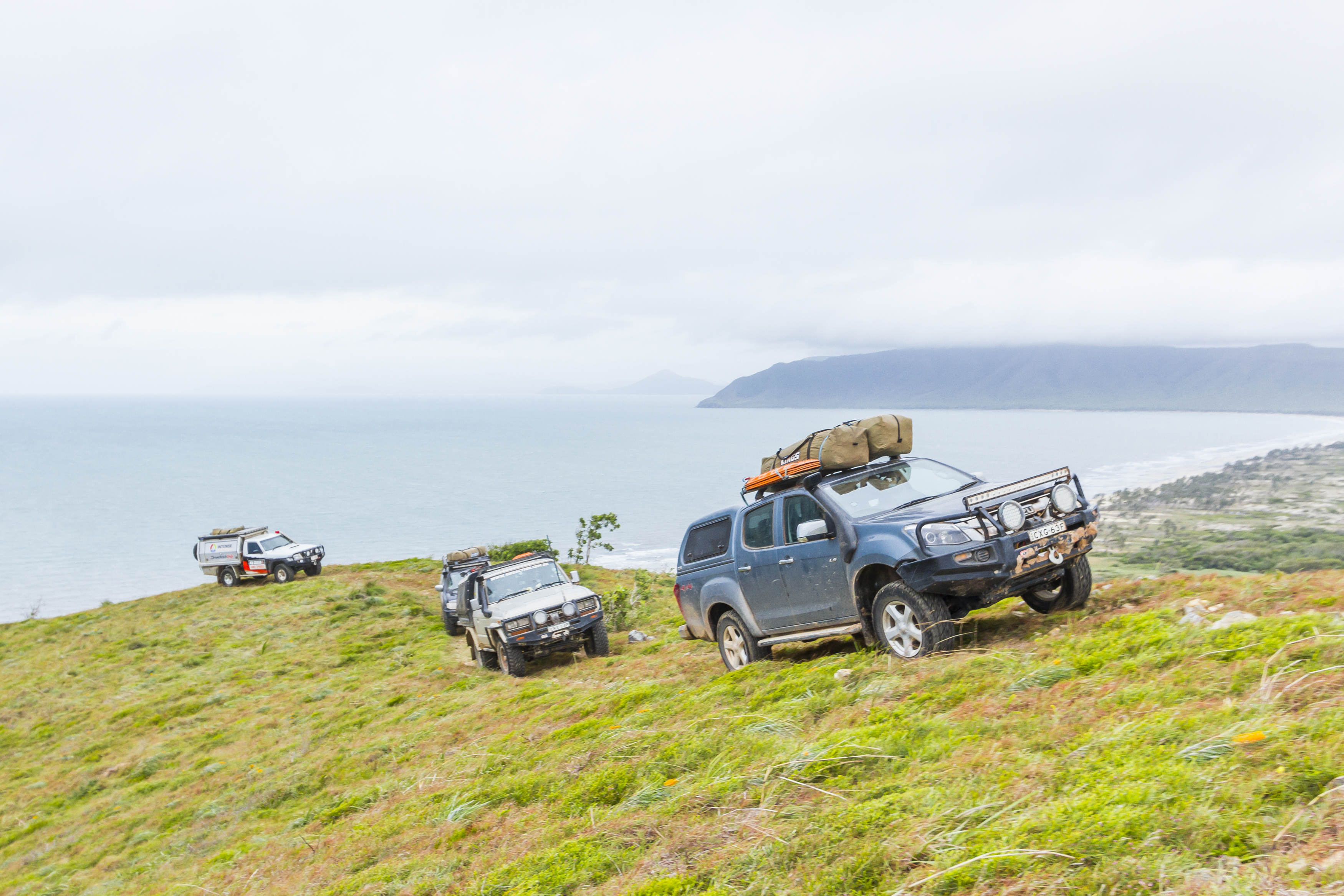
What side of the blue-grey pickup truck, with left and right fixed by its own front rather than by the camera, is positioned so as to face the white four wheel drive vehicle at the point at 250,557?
back

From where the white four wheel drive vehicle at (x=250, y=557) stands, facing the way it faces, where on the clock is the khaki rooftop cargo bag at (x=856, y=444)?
The khaki rooftop cargo bag is roughly at 1 o'clock from the white four wheel drive vehicle.

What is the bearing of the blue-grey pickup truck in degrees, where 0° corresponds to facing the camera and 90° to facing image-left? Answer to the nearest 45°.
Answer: approximately 315°

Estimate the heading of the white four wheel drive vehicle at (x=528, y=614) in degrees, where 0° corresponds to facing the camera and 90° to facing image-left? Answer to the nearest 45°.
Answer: approximately 315°

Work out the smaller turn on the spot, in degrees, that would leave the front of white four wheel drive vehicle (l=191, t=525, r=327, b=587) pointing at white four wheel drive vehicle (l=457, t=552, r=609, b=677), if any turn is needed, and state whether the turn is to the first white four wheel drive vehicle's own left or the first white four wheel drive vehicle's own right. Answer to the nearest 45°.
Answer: approximately 45° to the first white four wheel drive vehicle's own right
